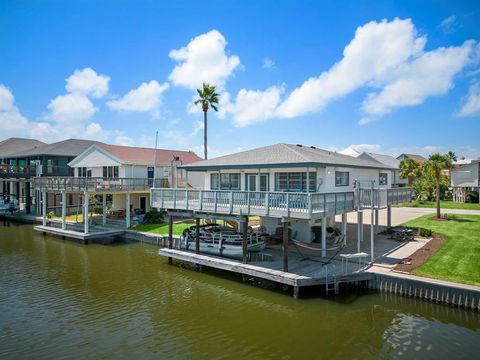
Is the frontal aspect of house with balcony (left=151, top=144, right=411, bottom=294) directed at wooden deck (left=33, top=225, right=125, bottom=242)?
no

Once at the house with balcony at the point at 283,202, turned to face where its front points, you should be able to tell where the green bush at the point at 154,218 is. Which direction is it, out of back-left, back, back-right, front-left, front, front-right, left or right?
right

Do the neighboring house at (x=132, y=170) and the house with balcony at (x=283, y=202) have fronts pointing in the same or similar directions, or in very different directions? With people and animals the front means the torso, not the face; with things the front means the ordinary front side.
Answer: same or similar directions

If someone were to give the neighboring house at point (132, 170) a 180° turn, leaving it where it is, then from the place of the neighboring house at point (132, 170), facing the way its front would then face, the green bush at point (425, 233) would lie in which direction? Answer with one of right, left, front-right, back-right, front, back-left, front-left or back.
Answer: right

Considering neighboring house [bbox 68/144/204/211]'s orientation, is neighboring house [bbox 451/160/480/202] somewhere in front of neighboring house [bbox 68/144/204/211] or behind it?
behind

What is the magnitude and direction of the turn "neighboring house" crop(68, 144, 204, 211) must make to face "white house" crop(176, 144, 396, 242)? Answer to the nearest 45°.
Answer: approximately 90° to its left

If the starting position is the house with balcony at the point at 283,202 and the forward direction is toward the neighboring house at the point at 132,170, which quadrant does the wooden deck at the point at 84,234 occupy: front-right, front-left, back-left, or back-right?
front-left

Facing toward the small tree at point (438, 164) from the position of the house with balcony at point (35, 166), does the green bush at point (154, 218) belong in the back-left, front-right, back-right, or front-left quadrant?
front-right

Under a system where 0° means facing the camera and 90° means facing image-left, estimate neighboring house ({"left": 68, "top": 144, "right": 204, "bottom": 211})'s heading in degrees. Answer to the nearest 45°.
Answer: approximately 45°

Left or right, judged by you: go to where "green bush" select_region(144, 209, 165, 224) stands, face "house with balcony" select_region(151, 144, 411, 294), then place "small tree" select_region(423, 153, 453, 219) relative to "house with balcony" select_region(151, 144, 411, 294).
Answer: left

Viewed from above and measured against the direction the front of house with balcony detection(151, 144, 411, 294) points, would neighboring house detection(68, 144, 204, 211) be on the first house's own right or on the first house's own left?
on the first house's own right

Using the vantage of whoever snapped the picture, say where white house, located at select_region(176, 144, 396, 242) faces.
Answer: facing the viewer and to the left of the viewer

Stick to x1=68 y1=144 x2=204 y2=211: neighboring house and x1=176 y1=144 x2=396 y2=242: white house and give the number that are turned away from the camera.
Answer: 0
